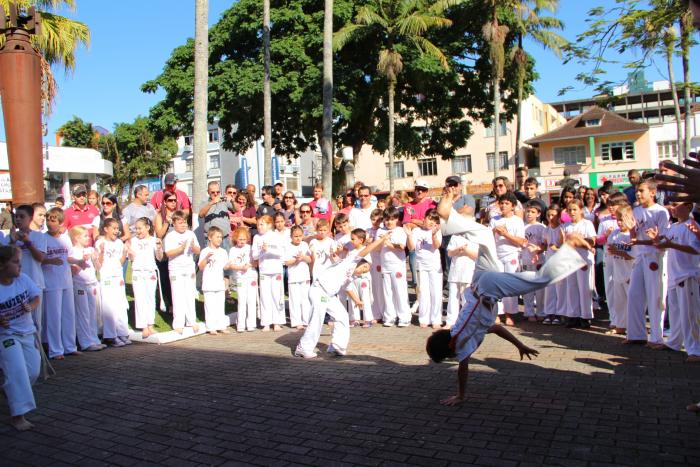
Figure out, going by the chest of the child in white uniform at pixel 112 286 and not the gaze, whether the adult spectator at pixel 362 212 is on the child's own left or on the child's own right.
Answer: on the child's own left

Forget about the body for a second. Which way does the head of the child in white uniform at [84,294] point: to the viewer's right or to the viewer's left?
to the viewer's right

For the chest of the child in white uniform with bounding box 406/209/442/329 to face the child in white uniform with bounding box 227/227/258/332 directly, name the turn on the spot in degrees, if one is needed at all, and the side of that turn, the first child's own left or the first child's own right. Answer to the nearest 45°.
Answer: approximately 90° to the first child's own right

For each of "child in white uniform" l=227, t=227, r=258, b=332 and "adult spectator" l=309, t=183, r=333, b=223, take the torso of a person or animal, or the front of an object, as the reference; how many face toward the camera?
2

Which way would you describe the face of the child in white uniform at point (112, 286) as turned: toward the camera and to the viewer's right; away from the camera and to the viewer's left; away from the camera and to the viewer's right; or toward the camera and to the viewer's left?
toward the camera and to the viewer's right

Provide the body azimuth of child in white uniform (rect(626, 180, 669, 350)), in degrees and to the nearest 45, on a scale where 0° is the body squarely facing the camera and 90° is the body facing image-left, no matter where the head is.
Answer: approximately 45°

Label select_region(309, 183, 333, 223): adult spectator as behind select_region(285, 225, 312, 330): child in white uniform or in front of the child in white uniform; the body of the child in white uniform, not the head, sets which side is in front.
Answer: behind

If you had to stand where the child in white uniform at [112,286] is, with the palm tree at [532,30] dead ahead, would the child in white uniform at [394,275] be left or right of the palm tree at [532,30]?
right

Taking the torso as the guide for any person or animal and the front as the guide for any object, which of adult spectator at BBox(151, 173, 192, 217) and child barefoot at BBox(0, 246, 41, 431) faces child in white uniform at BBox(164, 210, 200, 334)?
the adult spectator
